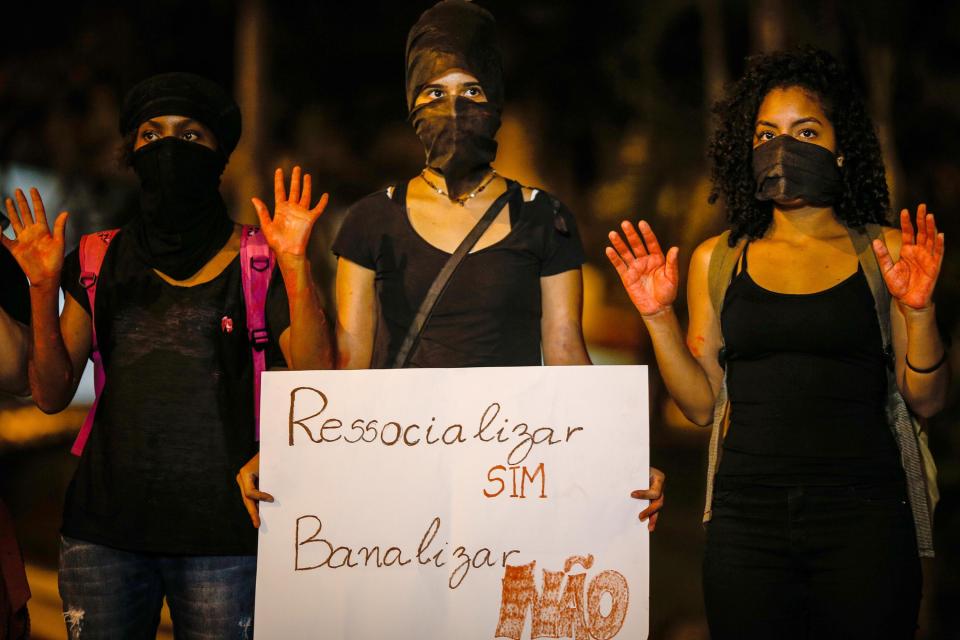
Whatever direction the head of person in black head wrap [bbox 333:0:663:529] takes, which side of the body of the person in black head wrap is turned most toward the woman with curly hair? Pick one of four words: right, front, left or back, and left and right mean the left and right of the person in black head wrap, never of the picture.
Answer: left

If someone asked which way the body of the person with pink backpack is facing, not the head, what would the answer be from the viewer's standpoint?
toward the camera

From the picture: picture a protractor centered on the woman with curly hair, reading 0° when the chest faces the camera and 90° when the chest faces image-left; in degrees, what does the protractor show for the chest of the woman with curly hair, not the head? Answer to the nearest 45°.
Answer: approximately 0°

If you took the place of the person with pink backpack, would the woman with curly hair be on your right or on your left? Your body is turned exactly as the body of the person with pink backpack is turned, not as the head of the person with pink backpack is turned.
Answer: on your left

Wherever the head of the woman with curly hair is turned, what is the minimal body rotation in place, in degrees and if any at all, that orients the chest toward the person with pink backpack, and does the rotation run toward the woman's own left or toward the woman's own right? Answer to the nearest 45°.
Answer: approximately 90° to the woman's own right

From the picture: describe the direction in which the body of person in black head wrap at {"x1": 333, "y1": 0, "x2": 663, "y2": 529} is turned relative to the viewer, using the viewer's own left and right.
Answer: facing the viewer

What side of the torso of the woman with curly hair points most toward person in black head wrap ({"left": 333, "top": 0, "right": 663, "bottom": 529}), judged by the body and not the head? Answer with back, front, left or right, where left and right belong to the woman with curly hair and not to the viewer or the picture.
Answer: right
